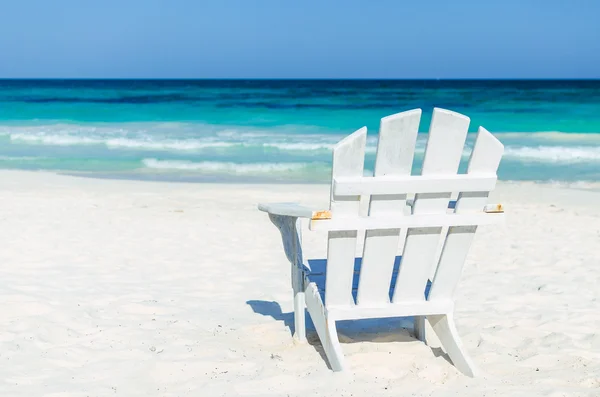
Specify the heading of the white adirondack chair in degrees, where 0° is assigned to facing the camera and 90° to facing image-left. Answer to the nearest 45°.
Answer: approximately 135°
